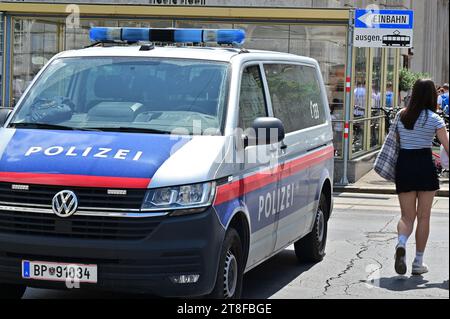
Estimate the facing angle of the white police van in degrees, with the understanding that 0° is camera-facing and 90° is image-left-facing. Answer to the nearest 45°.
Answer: approximately 45°

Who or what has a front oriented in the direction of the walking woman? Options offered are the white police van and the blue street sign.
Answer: the blue street sign

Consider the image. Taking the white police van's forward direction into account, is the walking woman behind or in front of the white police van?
behind

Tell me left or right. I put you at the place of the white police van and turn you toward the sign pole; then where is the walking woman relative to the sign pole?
right

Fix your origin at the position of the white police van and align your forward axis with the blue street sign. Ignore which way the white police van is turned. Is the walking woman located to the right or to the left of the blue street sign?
right

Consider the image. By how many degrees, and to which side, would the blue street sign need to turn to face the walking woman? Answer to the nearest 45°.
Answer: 0° — it already faces them

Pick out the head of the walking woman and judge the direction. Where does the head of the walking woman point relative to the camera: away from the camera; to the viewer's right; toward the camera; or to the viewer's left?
away from the camera

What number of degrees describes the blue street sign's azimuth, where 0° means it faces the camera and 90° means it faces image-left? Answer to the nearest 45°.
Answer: approximately 0°
